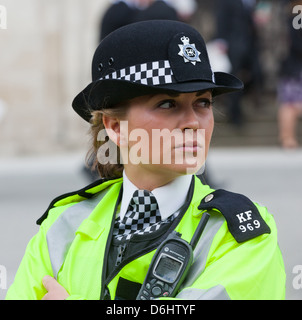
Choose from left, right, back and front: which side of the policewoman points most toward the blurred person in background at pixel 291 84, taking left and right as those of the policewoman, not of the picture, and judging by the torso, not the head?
back

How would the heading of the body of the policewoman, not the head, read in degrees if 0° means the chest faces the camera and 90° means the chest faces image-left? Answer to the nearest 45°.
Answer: approximately 0°

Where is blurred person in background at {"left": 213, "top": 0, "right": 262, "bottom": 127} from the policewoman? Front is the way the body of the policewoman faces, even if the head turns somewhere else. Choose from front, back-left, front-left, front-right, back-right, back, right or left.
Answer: back
